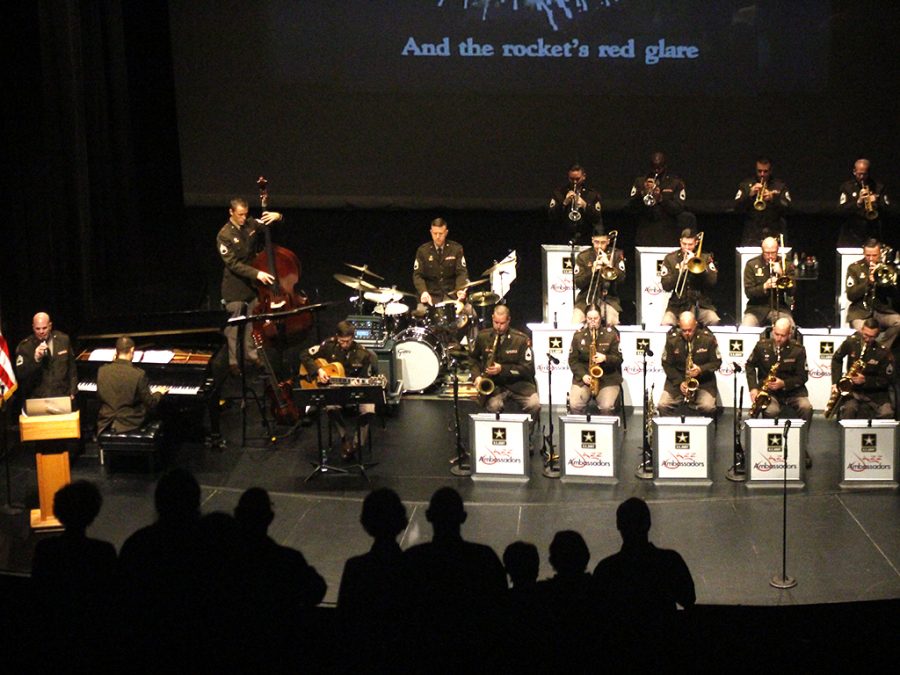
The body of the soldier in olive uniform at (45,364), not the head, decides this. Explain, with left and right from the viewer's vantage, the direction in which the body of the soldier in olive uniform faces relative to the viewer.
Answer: facing the viewer

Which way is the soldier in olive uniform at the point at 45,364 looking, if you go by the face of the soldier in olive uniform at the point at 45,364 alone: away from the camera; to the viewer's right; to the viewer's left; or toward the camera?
toward the camera

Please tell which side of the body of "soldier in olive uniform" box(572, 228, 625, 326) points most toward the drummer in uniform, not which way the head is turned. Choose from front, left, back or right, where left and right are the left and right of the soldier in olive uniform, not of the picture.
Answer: right

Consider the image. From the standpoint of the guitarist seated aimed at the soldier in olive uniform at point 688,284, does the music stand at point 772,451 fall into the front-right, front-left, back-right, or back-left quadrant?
front-right

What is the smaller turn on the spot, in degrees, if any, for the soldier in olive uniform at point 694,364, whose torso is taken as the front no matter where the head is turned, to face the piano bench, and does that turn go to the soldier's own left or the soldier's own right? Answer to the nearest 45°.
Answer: approximately 90° to the soldier's own right

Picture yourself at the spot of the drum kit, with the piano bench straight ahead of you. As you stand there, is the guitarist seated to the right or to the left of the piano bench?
left

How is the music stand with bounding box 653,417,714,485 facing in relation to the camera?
toward the camera

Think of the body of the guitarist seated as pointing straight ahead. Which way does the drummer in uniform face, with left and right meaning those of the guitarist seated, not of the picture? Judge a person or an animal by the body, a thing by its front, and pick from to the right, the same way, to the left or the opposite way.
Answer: the same way

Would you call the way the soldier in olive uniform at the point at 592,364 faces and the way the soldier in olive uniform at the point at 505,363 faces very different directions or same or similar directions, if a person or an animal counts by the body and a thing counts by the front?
same or similar directions

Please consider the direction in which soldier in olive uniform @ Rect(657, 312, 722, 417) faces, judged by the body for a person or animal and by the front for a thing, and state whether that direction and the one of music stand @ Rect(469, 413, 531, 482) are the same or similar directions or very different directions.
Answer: same or similar directions

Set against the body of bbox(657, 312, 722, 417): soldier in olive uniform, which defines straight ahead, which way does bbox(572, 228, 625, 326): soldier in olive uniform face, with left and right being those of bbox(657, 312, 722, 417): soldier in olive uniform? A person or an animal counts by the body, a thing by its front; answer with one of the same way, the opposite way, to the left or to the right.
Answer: the same way

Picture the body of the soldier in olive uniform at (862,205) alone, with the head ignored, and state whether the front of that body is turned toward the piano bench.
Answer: no

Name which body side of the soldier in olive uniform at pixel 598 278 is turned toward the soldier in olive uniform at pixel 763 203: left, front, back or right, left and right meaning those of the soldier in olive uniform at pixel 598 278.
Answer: left

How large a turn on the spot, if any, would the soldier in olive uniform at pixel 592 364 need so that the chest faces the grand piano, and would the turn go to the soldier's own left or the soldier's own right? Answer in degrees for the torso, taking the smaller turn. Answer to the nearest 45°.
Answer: approximately 90° to the soldier's own right

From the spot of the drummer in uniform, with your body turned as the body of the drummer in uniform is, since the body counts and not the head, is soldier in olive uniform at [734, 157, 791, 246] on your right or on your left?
on your left

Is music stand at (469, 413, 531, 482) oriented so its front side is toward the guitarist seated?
no

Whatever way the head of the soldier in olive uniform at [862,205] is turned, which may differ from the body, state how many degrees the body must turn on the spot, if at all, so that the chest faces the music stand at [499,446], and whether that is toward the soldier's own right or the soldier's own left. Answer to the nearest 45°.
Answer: approximately 45° to the soldier's own right

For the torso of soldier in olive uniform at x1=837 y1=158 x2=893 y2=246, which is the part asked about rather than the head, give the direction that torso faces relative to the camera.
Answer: toward the camera

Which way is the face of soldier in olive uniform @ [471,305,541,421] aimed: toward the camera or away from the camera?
toward the camera

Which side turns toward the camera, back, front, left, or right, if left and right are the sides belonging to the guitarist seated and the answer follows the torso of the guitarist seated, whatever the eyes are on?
front

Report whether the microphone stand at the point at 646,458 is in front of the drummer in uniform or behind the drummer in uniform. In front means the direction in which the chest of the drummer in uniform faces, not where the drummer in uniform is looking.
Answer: in front

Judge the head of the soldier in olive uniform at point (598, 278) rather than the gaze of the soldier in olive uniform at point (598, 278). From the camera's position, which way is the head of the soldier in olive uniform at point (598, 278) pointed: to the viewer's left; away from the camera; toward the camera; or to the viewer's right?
toward the camera
